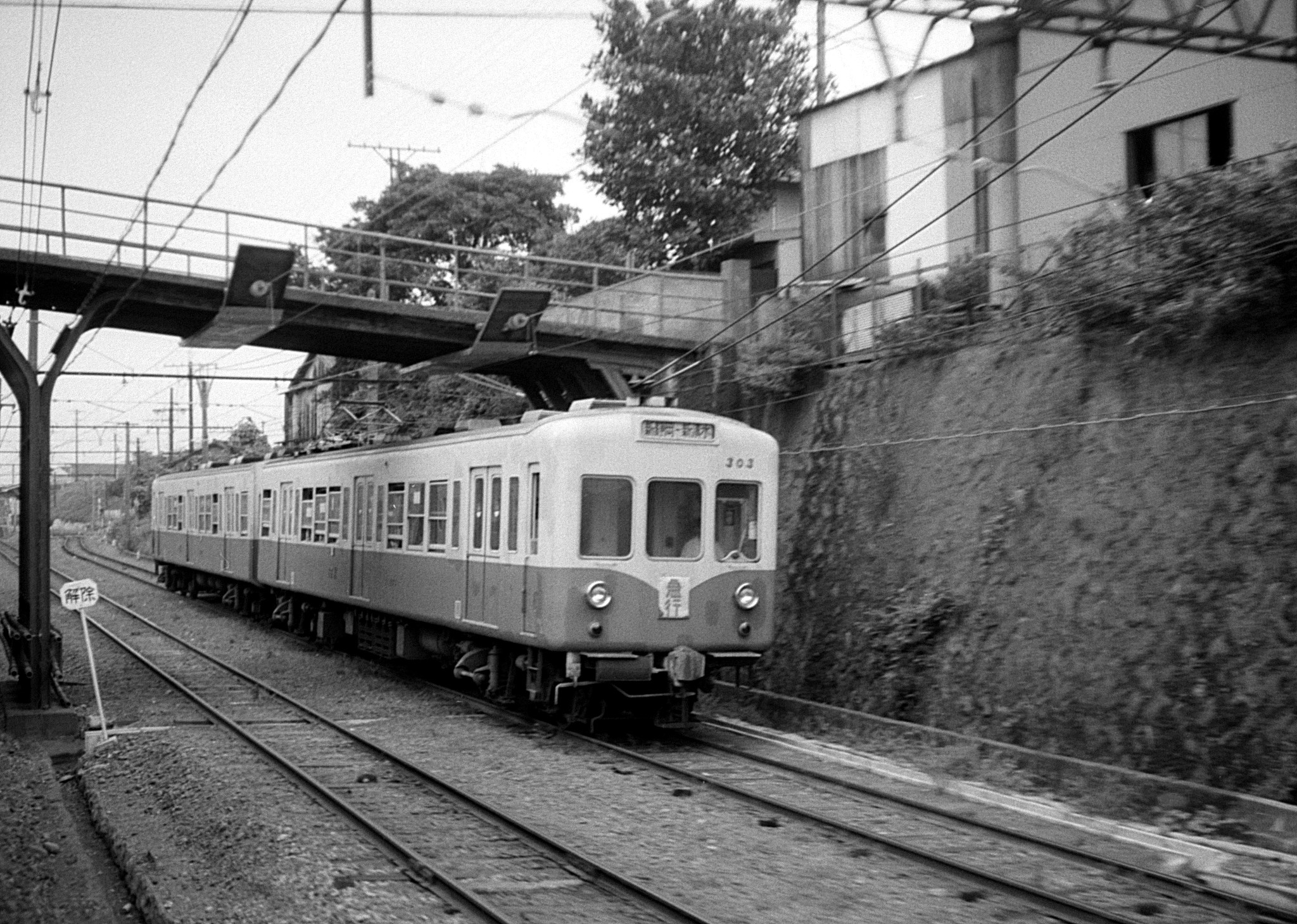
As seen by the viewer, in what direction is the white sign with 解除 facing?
toward the camera

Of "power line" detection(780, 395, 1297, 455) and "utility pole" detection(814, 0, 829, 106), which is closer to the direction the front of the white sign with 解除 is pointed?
the power line

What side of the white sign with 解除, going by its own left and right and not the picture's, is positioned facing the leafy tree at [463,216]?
back

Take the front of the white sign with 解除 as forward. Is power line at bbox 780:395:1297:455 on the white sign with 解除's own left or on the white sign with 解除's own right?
on the white sign with 解除's own left

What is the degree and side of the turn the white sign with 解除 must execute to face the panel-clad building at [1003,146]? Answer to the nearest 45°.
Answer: approximately 90° to its left

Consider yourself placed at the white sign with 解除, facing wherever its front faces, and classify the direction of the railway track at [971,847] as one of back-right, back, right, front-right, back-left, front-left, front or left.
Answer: front-left

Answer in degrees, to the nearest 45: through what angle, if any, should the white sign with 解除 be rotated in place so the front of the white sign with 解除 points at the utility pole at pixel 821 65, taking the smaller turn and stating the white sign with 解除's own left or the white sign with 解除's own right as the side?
approximately 135° to the white sign with 解除's own left

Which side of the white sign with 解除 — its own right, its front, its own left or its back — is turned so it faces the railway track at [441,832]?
front

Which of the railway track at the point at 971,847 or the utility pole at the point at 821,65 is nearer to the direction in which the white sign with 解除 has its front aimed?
the railway track

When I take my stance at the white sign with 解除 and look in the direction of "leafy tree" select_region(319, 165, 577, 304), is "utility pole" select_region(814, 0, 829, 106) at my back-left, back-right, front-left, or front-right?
front-right
